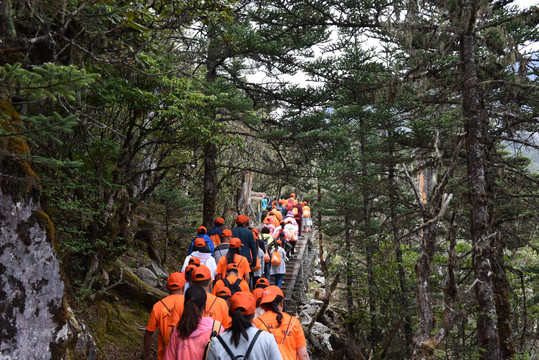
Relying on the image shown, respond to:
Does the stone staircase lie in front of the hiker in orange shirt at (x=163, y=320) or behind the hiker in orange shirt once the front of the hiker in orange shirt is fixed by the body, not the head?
in front

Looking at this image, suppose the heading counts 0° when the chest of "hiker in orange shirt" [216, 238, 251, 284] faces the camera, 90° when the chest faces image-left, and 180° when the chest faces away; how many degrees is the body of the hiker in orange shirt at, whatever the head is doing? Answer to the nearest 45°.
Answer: approximately 180°

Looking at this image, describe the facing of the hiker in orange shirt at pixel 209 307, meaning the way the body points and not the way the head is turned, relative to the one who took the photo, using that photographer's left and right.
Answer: facing away from the viewer

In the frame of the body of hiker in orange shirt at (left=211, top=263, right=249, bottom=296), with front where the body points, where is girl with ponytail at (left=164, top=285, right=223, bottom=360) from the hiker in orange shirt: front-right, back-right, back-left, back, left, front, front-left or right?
back

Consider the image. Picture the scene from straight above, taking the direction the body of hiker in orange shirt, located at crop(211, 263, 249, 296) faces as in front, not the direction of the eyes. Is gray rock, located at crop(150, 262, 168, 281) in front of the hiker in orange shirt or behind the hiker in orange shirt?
in front

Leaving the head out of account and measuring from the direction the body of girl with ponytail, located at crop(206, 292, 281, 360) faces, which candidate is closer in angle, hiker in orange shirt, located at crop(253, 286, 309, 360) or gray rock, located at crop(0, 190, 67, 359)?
the hiker in orange shirt

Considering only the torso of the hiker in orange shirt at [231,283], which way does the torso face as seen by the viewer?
away from the camera

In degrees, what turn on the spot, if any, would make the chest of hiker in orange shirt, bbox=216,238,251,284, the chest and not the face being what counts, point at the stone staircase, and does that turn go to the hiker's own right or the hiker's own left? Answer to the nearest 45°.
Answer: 0° — they already face it

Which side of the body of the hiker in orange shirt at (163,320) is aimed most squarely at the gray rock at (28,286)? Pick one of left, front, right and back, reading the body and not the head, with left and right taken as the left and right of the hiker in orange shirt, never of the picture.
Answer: left

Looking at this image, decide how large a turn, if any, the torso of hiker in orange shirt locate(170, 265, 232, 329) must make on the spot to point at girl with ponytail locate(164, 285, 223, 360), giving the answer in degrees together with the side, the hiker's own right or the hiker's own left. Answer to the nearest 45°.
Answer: approximately 180°

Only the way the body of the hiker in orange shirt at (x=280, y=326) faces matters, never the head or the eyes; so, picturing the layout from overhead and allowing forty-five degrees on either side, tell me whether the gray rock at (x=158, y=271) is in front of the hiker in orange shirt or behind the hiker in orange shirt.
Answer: in front

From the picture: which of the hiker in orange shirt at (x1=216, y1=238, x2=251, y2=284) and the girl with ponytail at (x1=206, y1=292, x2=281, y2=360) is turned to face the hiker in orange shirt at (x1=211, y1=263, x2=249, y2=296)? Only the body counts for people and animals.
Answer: the girl with ponytail

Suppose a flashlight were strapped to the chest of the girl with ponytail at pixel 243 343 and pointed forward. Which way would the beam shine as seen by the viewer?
away from the camera

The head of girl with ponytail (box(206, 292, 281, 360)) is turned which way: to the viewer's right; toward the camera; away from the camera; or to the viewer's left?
away from the camera
